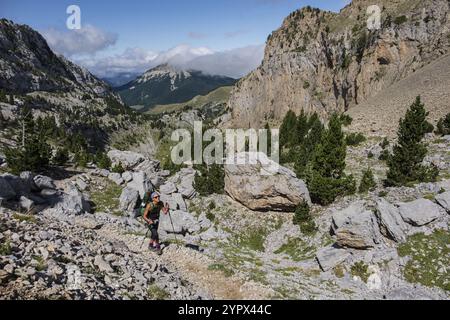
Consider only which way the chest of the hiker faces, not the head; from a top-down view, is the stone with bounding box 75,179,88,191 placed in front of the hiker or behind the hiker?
behind

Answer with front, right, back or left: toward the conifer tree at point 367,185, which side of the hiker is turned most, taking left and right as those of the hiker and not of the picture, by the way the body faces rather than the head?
left

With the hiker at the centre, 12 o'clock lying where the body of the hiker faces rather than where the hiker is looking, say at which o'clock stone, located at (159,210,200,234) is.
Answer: The stone is roughly at 8 o'clock from the hiker.

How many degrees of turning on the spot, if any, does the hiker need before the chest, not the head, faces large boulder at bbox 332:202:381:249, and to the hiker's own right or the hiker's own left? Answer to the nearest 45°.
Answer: approximately 45° to the hiker's own left

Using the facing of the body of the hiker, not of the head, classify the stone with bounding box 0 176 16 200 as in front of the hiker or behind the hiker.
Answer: behind

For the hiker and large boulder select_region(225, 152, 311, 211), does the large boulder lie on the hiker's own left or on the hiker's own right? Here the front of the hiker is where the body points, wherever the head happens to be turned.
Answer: on the hiker's own left

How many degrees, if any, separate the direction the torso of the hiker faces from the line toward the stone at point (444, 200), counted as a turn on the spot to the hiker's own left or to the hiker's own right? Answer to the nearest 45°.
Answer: approximately 45° to the hiker's own left

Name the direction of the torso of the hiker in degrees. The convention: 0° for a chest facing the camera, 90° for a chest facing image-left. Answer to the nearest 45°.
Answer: approximately 315°

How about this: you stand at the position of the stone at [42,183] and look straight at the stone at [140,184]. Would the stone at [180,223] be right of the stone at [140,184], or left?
right

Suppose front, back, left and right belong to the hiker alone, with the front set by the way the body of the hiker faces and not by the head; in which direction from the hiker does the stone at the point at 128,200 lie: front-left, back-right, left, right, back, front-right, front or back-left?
back-left

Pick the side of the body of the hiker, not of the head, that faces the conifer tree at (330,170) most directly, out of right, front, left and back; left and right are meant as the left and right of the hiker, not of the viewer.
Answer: left

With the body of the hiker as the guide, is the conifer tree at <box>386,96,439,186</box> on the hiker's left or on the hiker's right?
on the hiker's left
